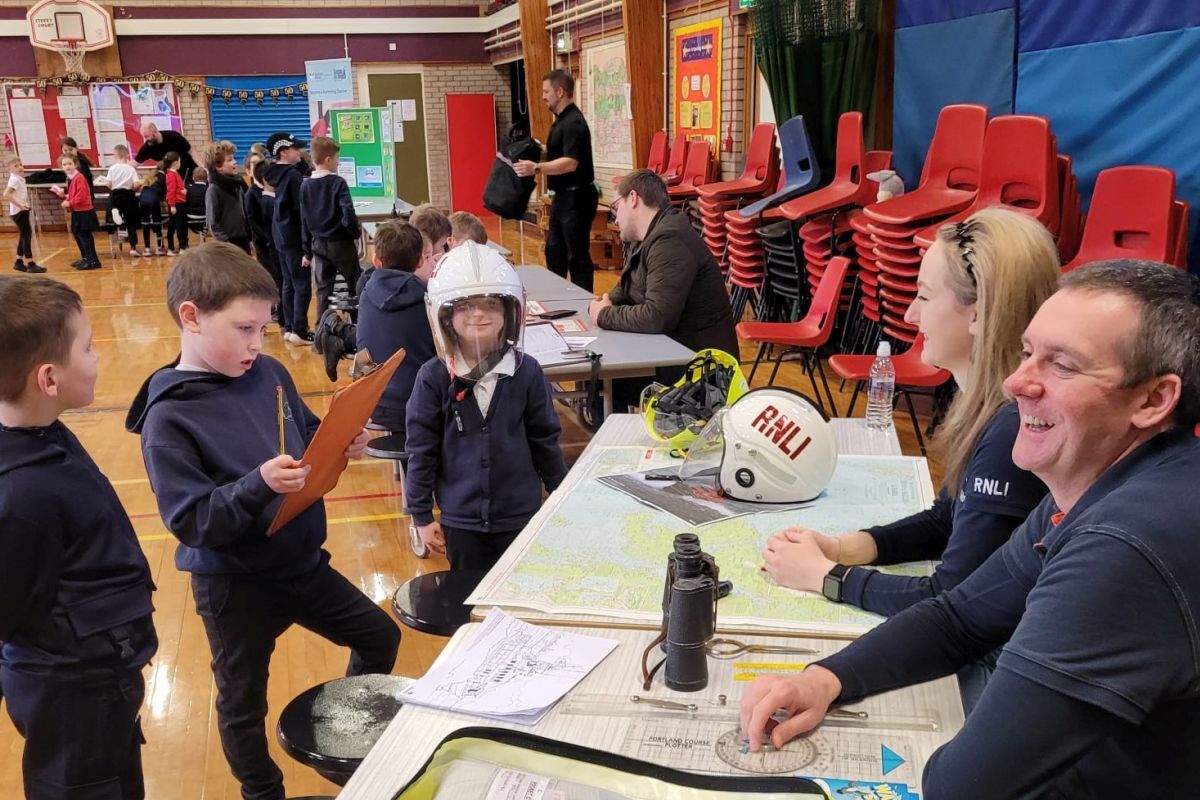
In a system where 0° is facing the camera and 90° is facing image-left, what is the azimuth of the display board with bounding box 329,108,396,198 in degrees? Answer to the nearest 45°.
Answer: approximately 0°

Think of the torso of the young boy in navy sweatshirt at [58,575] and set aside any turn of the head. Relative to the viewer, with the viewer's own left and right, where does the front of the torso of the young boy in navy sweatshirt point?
facing to the right of the viewer

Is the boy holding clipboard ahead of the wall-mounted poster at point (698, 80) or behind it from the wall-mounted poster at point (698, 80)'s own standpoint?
ahead

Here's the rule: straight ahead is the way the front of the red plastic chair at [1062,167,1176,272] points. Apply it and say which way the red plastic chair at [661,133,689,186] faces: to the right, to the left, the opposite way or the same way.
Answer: the same way

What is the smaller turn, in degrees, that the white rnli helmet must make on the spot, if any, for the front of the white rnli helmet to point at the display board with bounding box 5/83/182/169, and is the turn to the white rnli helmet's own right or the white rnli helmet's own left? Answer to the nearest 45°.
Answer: approximately 45° to the white rnli helmet's own right

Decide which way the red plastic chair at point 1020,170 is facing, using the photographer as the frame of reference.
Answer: facing the viewer and to the left of the viewer

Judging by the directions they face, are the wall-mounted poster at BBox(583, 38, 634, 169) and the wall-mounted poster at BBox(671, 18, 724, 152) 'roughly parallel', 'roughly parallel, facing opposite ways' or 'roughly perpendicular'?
roughly parallel

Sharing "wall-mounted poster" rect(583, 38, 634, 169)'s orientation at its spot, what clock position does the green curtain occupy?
The green curtain is roughly at 10 o'clock from the wall-mounted poster.

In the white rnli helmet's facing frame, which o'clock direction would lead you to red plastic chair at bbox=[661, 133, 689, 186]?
The red plastic chair is roughly at 3 o'clock from the white rnli helmet.

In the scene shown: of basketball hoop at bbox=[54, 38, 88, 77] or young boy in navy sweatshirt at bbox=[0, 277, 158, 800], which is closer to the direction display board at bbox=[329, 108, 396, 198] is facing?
the young boy in navy sweatshirt

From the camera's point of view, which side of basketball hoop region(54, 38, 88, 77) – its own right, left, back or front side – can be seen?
front

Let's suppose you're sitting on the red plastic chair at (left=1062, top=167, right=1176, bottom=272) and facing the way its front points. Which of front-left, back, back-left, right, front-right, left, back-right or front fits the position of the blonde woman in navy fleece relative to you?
front-left

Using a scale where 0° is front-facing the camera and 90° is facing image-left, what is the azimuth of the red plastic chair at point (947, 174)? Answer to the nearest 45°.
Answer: approximately 45°

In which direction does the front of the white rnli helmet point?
to the viewer's left

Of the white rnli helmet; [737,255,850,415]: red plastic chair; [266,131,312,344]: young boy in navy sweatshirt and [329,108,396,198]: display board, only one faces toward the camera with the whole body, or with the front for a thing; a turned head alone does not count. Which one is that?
the display board
